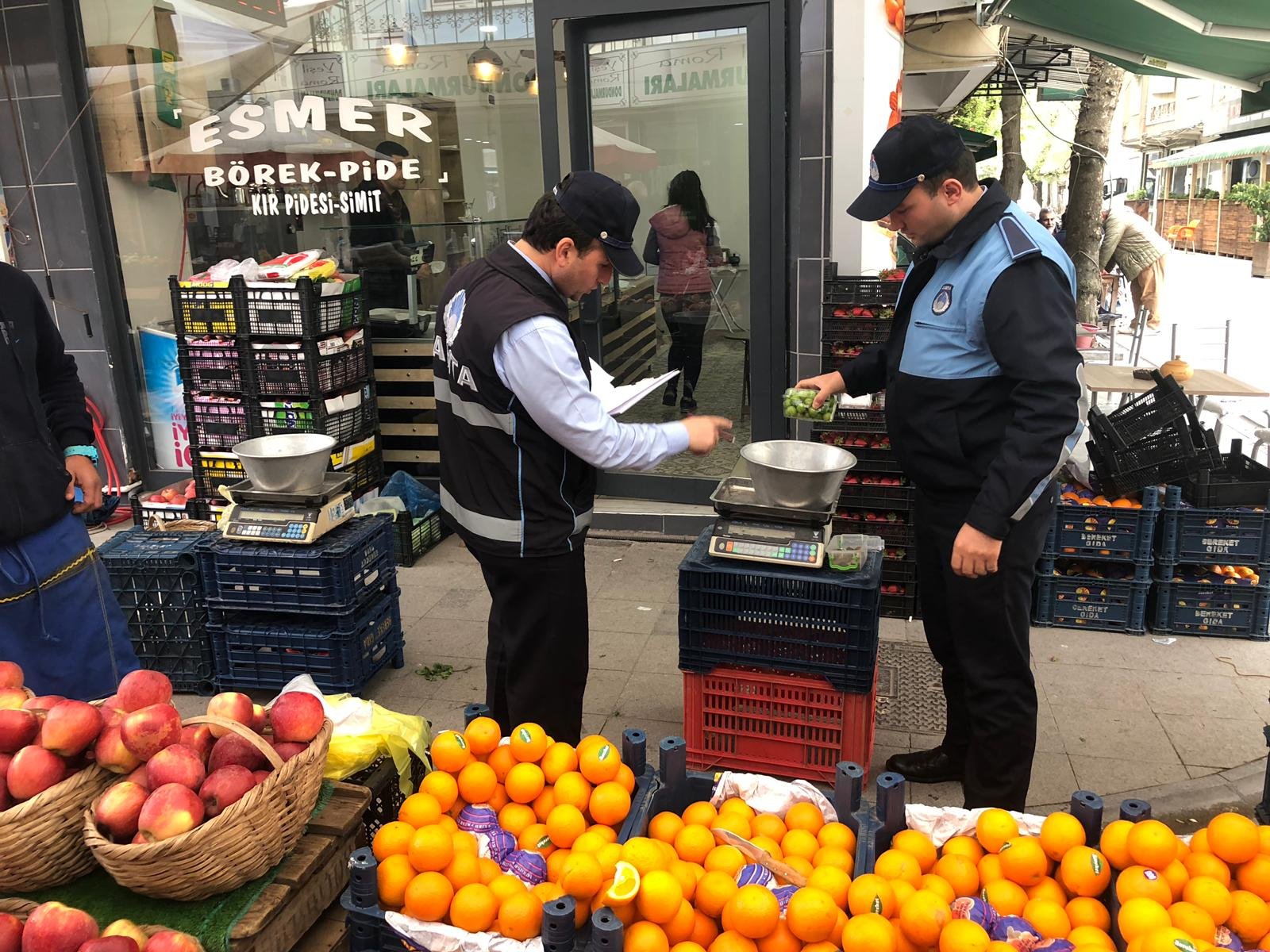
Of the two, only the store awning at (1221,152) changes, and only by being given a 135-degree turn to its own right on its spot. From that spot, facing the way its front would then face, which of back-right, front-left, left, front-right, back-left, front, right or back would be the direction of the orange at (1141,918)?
back

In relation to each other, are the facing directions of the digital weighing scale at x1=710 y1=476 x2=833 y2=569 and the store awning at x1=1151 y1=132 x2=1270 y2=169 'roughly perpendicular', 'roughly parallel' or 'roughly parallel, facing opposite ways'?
roughly perpendicular

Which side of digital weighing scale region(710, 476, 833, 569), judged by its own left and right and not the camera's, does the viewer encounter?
front

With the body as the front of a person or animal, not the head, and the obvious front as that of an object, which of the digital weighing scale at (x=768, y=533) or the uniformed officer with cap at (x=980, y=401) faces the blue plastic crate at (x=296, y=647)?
the uniformed officer with cap

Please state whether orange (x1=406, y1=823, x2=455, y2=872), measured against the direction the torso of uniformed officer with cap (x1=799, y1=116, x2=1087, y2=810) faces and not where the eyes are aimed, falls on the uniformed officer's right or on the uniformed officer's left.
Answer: on the uniformed officer's left

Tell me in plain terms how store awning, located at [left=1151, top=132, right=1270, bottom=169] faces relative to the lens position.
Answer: facing the viewer and to the left of the viewer

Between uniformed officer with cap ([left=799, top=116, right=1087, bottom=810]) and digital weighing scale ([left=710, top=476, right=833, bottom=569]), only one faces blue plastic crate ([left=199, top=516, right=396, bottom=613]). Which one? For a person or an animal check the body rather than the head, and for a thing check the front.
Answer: the uniformed officer with cap

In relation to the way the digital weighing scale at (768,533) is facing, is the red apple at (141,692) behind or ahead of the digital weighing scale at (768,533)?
ahead

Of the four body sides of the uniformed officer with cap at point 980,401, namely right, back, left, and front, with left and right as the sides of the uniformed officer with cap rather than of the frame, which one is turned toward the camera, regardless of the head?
left

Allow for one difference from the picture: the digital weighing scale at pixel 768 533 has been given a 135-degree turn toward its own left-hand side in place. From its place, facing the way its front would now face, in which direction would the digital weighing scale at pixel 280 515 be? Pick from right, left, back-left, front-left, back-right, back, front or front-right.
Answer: back-left

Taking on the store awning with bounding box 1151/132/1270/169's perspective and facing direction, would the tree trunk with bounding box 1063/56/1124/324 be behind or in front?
in front

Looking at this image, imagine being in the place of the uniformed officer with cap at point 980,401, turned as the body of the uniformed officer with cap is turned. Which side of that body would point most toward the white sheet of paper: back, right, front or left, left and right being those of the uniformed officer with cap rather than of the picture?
front

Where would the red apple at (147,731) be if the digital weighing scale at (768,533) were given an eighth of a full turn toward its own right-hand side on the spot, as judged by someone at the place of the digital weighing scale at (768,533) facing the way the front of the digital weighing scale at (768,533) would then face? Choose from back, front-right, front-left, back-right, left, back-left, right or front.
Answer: front

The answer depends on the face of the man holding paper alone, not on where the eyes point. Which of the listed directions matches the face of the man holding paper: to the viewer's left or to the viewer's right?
to the viewer's right

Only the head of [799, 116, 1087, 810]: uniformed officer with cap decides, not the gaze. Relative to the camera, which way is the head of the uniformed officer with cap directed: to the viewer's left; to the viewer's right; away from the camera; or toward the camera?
to the viewer's left

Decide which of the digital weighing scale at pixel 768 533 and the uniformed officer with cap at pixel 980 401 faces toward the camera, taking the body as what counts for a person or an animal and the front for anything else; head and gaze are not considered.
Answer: the digital weighing scale

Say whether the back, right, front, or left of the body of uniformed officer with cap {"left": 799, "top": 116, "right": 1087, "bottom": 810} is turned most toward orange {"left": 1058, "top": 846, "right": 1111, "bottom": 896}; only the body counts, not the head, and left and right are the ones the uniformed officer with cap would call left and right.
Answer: left

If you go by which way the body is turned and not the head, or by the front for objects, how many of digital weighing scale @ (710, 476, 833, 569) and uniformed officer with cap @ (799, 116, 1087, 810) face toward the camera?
1

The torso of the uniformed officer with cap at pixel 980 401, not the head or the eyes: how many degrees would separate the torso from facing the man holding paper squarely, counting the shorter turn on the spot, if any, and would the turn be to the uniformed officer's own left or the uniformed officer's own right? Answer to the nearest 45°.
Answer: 0° — they already face them

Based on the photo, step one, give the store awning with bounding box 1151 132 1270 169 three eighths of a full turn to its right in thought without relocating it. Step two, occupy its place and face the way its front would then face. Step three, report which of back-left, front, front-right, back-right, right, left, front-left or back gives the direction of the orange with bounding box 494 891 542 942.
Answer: back

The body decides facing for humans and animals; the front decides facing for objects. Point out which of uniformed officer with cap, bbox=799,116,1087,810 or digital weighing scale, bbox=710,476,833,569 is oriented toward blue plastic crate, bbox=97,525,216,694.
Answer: the uniformed officer with cap

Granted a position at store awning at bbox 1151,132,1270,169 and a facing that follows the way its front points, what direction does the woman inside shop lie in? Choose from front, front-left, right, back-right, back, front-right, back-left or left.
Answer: front-left
